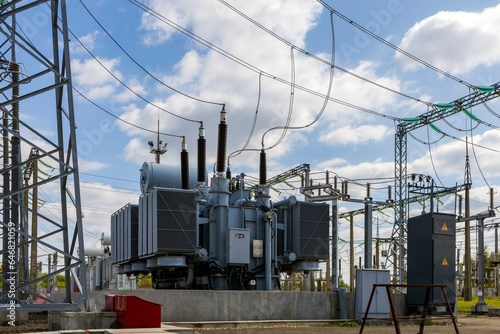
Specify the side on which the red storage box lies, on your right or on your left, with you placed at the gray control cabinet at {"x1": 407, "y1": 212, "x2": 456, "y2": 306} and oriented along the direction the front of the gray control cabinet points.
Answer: on your right

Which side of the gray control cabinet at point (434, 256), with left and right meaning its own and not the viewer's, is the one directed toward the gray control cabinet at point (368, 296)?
right

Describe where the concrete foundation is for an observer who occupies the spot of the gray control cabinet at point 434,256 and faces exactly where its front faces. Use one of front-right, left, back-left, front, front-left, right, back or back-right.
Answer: right

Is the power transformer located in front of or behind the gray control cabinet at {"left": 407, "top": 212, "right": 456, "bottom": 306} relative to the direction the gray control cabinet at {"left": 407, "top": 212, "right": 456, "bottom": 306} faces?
behind

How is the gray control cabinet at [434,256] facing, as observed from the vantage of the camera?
facing the viewer and to the right of the viewer

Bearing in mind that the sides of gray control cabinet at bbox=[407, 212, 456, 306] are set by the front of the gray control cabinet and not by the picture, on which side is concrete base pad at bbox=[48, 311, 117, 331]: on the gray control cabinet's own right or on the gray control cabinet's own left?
on the gray control cabinet's own right

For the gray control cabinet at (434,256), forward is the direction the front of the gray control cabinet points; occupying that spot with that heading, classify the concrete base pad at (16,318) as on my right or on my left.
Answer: on my right
